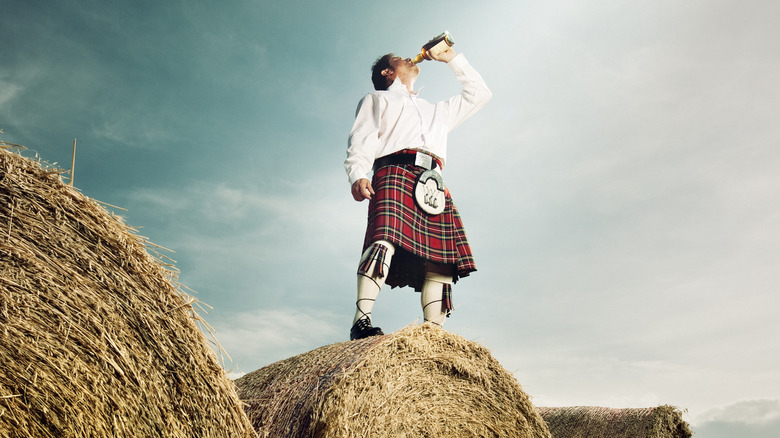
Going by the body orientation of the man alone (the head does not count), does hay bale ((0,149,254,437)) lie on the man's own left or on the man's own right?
on the man's own right

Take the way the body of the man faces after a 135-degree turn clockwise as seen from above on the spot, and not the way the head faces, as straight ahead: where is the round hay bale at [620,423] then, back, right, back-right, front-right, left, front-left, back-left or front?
back-right
